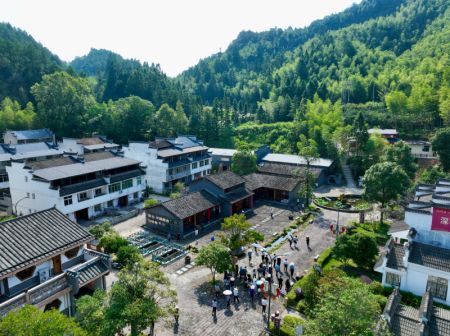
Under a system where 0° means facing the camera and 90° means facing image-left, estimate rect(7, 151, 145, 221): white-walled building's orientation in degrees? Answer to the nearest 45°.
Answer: approximately 315°

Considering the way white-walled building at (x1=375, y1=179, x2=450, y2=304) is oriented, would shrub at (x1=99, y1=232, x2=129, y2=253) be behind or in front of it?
in front

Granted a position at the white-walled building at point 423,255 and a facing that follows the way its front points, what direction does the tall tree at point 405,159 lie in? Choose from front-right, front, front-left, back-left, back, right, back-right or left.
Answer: back-right

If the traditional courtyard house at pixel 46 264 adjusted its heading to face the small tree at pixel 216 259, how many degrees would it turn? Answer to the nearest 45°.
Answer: approximately 45° to its left

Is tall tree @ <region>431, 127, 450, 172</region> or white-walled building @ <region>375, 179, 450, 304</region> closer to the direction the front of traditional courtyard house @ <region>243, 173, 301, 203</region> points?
the white-walled building

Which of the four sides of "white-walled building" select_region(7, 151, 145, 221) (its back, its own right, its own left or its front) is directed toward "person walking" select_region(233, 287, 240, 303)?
front

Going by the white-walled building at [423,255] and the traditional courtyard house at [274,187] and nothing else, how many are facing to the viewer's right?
0

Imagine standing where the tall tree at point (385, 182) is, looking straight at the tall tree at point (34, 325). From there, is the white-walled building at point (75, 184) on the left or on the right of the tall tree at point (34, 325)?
right

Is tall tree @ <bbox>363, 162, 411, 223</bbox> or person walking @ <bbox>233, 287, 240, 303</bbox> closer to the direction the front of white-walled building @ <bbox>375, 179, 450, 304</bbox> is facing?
the person walking

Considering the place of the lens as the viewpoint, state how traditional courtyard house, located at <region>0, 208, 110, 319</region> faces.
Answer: facing the viewer and to the right of the viewer

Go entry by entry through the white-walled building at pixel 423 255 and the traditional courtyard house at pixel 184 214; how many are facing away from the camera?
0

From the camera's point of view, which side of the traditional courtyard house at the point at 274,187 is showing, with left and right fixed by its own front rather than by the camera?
front

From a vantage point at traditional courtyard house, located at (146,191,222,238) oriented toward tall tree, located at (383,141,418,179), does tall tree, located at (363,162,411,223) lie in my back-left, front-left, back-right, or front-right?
front-right

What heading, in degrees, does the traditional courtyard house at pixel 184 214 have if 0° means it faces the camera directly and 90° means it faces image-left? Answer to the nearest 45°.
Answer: approximately 315°

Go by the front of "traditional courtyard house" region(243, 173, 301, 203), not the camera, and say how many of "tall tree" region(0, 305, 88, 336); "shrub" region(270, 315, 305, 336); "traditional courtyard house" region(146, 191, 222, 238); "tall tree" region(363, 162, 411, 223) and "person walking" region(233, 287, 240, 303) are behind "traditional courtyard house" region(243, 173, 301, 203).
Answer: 0

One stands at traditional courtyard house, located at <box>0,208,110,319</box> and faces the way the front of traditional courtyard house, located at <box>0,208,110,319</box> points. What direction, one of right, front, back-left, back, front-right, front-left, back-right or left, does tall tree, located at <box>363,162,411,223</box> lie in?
front-left

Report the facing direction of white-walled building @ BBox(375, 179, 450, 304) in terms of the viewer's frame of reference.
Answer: facing the viewer and to the left of the viewer

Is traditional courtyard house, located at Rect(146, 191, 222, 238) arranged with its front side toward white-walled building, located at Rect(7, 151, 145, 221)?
no
